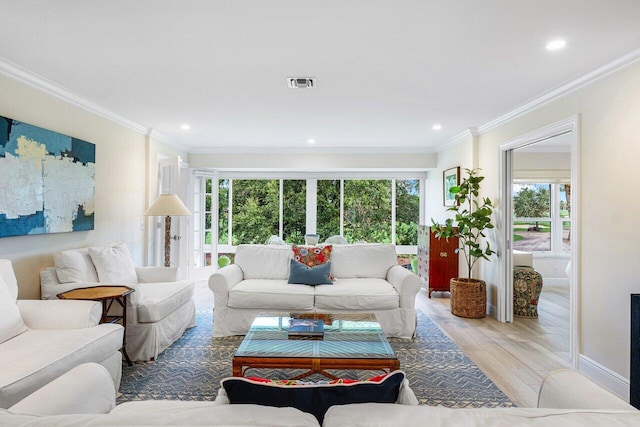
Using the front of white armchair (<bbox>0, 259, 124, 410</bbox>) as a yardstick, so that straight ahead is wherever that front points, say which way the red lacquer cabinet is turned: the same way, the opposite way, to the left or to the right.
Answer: the opposite way

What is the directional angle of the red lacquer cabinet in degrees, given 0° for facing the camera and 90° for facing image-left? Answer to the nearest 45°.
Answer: approximately 90°

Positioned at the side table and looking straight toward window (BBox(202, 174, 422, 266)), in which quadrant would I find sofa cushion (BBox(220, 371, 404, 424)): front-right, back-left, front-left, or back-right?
back-right

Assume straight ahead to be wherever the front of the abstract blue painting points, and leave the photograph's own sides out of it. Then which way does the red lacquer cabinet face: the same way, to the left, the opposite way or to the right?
the opposite way

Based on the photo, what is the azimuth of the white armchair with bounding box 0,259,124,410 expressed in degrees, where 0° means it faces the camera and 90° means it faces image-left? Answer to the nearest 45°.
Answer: approximately 315°

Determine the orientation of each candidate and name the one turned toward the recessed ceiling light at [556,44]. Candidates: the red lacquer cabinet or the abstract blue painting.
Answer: the abstract blue painting

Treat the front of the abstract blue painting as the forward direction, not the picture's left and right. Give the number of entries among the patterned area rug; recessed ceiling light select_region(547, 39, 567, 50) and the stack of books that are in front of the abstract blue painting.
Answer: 3

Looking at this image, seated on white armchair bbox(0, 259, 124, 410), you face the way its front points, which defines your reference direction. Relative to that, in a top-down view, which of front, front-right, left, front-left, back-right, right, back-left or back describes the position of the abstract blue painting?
back-left

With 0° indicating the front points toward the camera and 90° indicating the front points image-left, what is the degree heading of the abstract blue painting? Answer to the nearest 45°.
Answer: approximately 315°

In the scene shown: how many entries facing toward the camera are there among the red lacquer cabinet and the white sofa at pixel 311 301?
1
